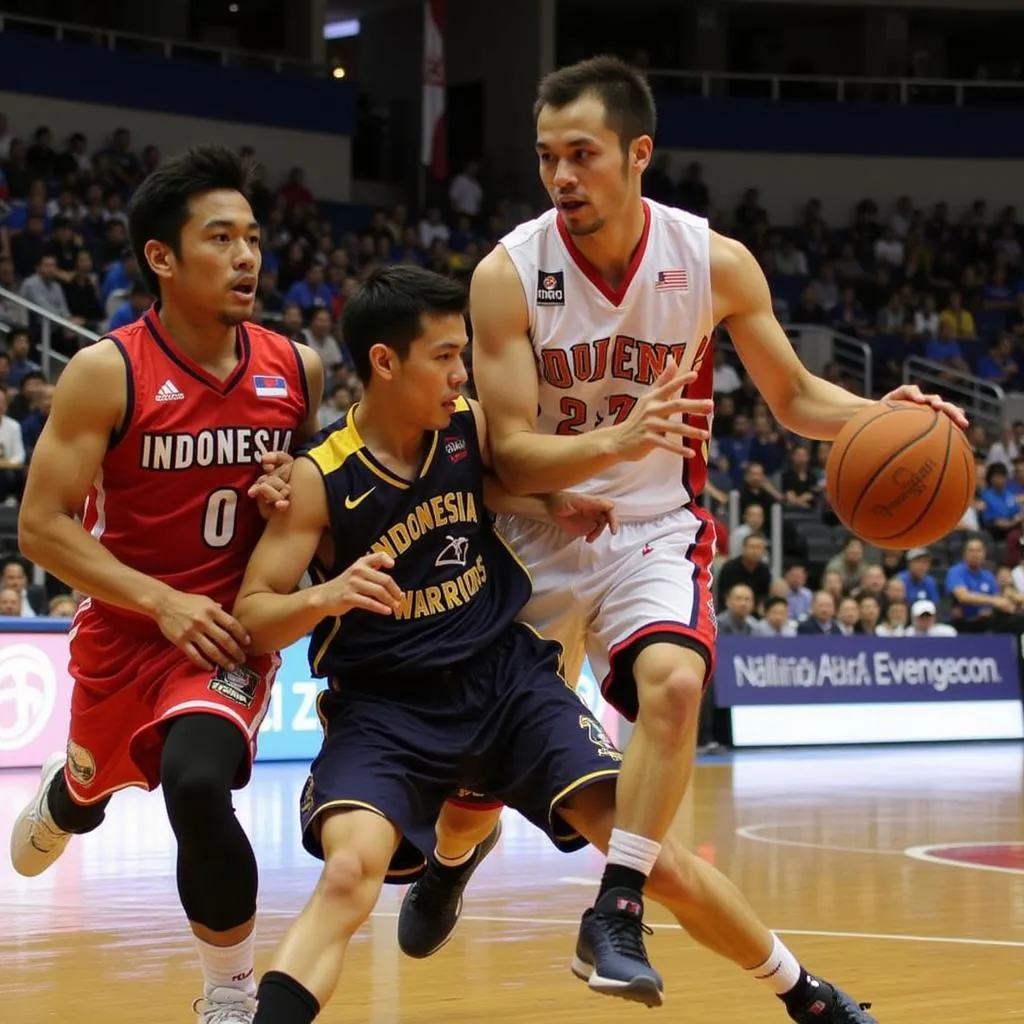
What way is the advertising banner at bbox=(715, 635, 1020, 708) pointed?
toward the camera

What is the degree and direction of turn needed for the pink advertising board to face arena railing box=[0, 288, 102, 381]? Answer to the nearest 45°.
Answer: approximately 180°

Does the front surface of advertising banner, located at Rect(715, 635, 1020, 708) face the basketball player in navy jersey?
yes

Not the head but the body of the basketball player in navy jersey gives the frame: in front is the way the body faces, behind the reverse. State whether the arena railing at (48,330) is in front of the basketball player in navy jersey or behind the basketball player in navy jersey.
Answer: behind

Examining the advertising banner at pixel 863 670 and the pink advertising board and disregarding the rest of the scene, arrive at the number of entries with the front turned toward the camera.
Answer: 2

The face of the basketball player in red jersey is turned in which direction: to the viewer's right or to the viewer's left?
to the viewer's right

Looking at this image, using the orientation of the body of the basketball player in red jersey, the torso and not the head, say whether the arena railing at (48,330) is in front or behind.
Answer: behind

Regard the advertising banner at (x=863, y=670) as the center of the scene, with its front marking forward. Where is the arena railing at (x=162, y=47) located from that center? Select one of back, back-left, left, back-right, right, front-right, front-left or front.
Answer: back-right

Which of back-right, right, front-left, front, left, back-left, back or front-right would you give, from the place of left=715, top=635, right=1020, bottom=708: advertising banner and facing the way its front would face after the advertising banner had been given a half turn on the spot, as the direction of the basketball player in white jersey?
back

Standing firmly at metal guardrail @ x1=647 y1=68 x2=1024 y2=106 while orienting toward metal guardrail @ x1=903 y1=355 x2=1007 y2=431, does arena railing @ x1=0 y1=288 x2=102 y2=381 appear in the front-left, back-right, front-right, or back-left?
front-right

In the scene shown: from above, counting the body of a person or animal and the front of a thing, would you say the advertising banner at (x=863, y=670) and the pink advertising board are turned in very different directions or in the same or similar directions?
same or similar directions

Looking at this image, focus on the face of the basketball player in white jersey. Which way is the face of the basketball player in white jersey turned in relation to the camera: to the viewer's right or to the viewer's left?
to the viewer's left
